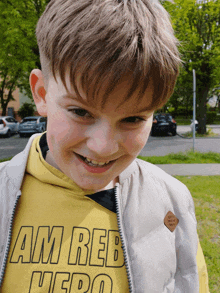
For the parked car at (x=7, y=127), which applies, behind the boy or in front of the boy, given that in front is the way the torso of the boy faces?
behind

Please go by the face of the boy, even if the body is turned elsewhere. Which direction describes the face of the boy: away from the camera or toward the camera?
toward the camera

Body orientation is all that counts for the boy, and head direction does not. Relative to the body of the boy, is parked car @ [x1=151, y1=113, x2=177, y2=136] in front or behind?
behind

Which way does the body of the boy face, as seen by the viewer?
toward the camera
